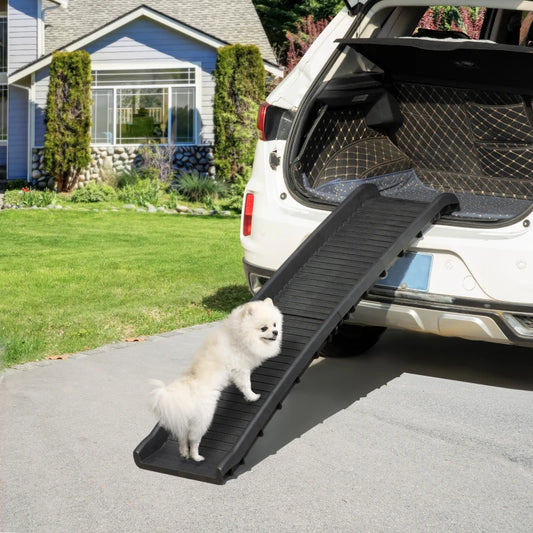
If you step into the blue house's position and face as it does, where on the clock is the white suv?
The white suv is roughly at 12 o'clock from the blue house.

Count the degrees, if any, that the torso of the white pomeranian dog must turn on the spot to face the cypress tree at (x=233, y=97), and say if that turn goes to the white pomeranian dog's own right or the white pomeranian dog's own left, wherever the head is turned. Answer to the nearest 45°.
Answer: approximately 90° to the white pomeranian dog's own left

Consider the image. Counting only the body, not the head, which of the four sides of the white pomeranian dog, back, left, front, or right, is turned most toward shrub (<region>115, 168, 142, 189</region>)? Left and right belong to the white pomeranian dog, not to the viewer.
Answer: left

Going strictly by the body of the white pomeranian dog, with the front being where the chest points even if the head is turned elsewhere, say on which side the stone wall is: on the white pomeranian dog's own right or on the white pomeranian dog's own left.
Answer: on the white pomeranian dog's own left

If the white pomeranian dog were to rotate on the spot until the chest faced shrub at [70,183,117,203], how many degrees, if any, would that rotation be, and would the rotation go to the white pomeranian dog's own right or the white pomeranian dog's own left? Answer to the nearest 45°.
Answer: approximately 90° to the white pomeranian dog's own left

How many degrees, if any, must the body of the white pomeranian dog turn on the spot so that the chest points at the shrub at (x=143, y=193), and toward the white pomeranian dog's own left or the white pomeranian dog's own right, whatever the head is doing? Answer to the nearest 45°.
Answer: approximately 90° to the white pomeranian dog's own left

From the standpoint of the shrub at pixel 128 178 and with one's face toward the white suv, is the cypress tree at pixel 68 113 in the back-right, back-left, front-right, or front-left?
back-right

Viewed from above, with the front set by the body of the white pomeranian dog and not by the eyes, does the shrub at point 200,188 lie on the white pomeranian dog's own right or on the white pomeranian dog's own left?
on the white pomeranian dog's own left

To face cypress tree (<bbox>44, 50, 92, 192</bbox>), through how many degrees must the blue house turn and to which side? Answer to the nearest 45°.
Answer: approximately 45° to its right

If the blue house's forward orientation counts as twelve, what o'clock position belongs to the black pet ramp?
The black pet ramp is roughly at 12 o'clock from the blue house.

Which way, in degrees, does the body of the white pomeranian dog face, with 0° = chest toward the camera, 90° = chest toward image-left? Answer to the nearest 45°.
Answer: approximately 270°

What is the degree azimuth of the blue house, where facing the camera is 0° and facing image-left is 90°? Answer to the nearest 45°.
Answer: approximately 0°
